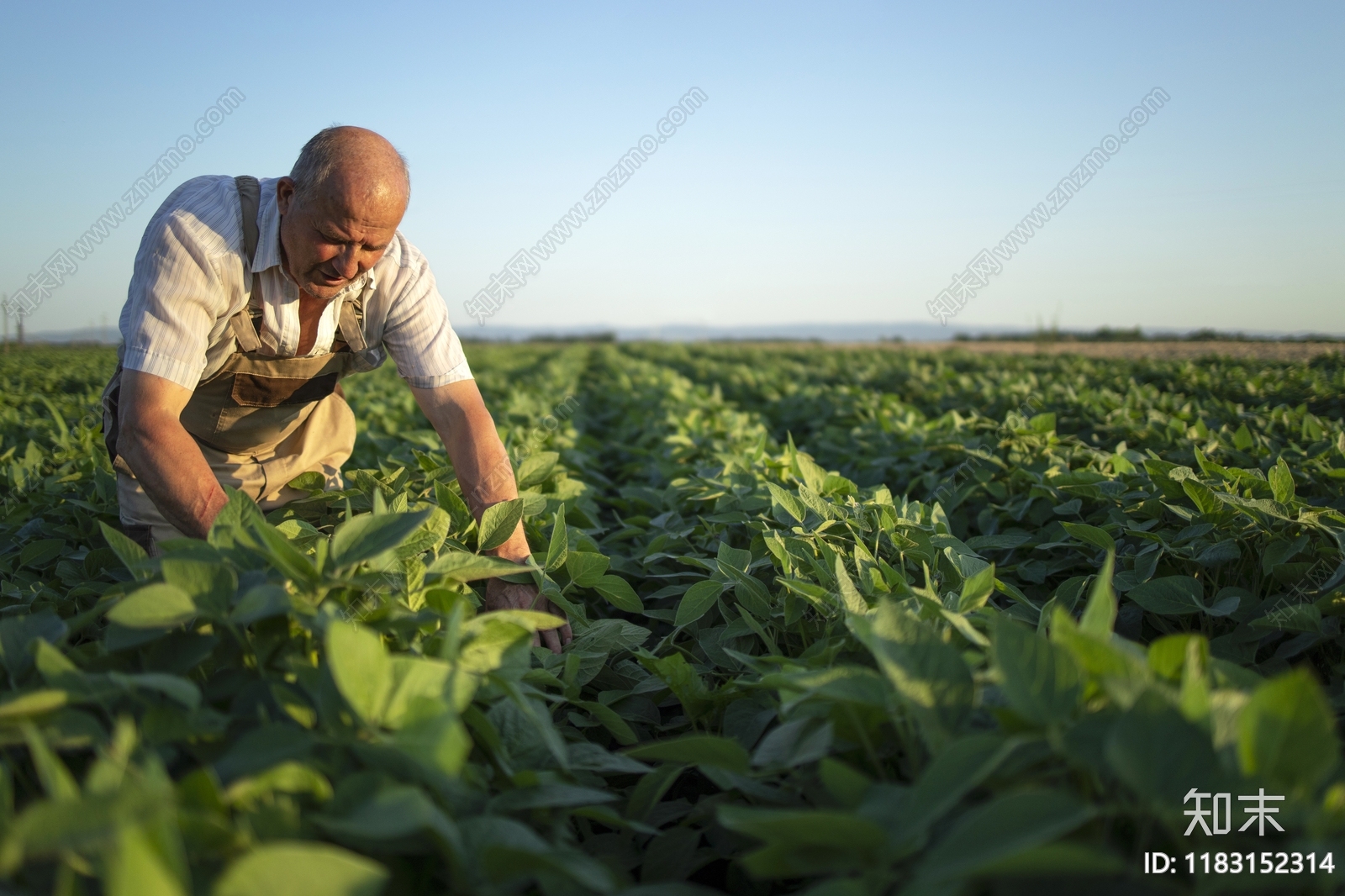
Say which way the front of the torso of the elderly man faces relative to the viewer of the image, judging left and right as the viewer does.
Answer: facing the viewer and to the right of the viewer

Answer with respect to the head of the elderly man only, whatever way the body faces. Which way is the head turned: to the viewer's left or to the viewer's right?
to the viewer's right
